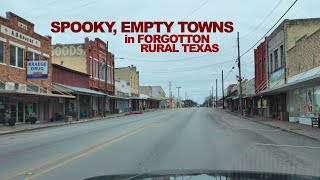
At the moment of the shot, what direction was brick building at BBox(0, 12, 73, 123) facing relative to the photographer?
facing the viewer and to the right of the viewer
